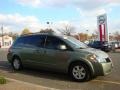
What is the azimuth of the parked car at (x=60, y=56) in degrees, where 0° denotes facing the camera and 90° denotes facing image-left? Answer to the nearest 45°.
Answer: approximately 315°
